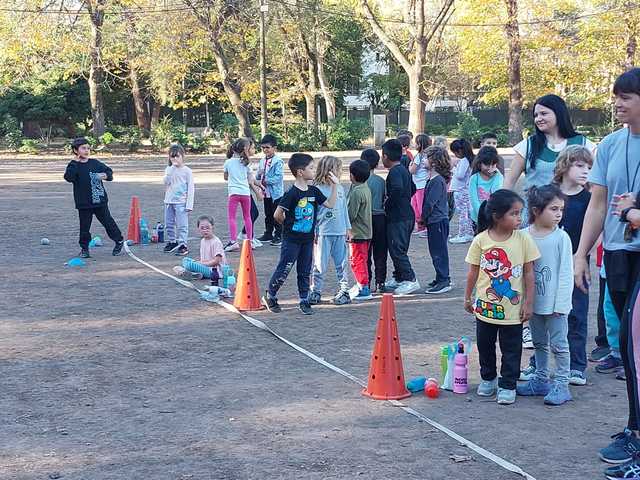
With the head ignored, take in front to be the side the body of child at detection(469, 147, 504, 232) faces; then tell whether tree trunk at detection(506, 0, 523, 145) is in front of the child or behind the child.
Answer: behind

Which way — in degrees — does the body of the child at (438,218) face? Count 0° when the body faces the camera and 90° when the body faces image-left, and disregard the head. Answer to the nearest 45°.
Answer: approximately 90°

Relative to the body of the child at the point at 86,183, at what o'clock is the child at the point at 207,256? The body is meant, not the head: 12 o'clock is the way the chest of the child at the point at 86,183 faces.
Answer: the child at the point at 207,256 is roughly at 11 o'clock from the child at the point at 86,183.

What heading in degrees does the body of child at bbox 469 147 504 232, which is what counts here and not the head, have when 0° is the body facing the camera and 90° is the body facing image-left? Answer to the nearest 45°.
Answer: approximately 0°

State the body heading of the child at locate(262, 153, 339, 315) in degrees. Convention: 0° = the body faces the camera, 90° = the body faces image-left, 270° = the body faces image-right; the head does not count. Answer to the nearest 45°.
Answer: approximately 315°

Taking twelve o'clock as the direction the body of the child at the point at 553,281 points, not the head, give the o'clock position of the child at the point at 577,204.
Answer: the child at the point at 577,204 is roughly at 5 o'clock from the child at the point at 553,281.

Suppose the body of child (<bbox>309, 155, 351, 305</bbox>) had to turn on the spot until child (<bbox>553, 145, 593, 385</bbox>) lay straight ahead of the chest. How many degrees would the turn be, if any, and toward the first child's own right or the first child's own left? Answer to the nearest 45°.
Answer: approximately 45° to the first child's own left

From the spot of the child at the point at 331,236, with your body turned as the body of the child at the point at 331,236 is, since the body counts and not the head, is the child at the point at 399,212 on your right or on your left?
on your left

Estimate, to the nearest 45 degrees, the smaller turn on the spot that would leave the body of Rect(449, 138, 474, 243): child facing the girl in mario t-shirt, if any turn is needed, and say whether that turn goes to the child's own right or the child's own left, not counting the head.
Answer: approximately 90° to the child's own left
